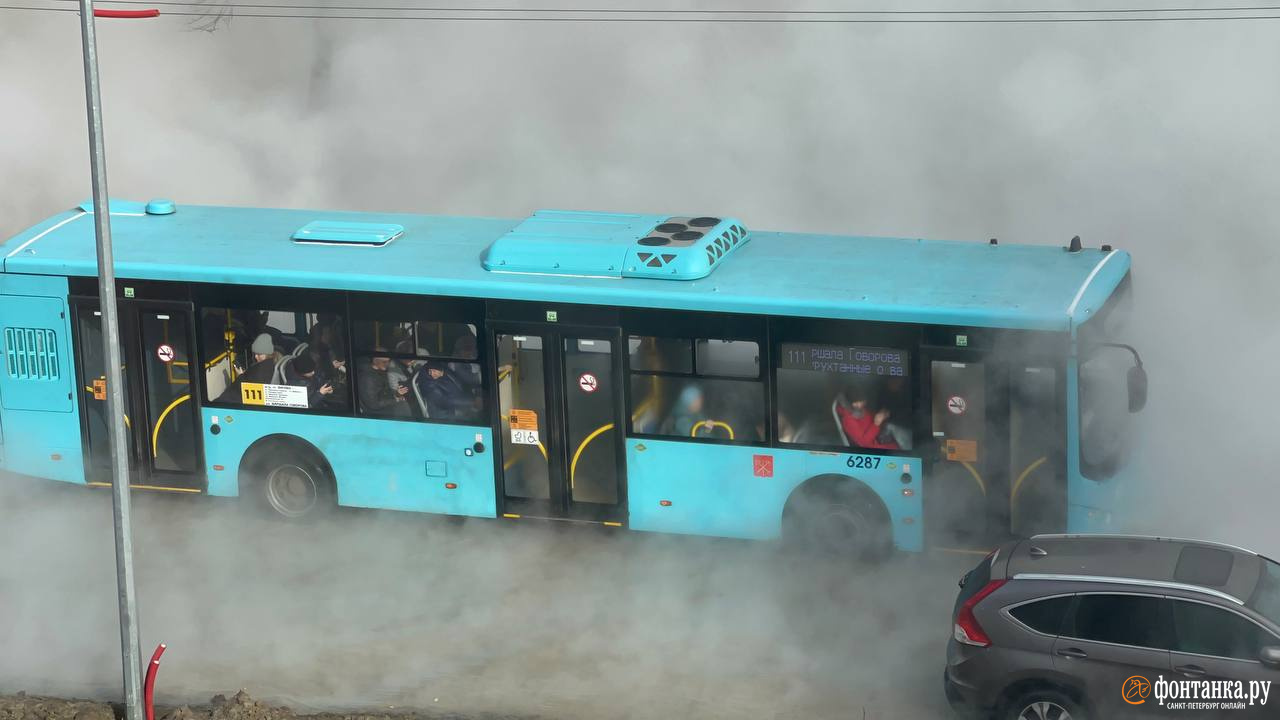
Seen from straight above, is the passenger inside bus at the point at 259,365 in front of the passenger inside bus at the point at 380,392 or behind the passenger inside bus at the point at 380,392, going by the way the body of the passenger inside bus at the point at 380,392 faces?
behind

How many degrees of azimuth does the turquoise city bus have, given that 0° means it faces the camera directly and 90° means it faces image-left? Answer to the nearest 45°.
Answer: approximately 270°

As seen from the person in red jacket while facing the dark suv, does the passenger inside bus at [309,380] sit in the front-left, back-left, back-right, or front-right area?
back-right

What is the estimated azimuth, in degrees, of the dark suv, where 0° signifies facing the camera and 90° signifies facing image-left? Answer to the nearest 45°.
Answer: approximately 270°

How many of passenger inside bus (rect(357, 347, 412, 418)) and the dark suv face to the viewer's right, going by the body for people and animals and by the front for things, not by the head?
2

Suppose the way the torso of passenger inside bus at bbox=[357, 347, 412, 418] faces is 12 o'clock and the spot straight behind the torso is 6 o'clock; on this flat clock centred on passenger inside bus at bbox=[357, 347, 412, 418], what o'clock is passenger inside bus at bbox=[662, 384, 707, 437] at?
passenger inside bus at bbox=[662, 384, 707, 437] is roughly at 1 o'clock from passenger inside bus at bbox=[357, 347, 412, 418].

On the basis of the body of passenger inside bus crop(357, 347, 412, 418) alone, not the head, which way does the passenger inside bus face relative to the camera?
to the viewer's right

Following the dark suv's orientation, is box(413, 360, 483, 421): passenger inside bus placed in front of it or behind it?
behind

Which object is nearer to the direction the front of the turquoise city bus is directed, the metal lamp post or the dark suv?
the dark suv

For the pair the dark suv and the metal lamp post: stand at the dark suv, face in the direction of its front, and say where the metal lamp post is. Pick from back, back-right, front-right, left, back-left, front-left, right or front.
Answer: back
